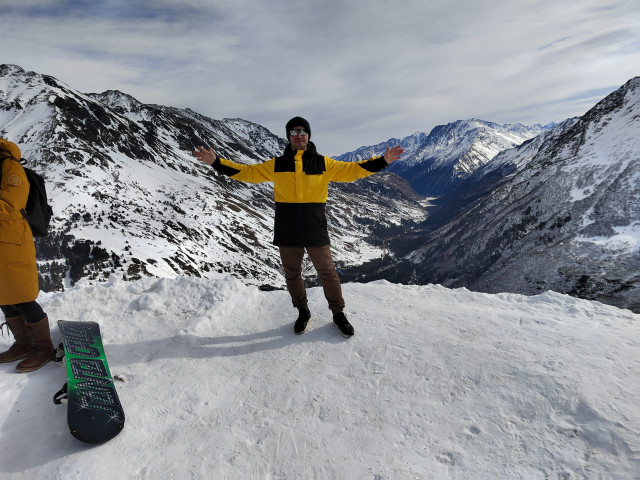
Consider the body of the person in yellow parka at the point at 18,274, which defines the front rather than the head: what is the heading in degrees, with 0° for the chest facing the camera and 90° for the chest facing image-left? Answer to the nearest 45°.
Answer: approximately 90°

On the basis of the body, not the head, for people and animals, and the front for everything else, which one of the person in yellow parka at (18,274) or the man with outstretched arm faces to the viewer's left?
the person in yellow parka

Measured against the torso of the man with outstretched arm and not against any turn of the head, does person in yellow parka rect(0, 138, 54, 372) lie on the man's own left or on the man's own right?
on the man's own right

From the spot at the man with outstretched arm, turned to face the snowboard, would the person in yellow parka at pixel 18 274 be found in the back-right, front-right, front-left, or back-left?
front-right

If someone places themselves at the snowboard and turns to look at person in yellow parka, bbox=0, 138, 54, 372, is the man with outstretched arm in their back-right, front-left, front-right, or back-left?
back-right

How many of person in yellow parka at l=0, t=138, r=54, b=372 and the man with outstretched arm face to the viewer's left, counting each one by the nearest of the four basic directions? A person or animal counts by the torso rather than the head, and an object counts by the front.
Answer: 1

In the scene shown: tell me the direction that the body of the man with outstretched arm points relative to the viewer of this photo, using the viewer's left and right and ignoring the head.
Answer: facing the viewer

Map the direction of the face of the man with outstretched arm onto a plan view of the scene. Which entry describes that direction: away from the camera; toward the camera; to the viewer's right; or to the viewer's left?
toward the camera
